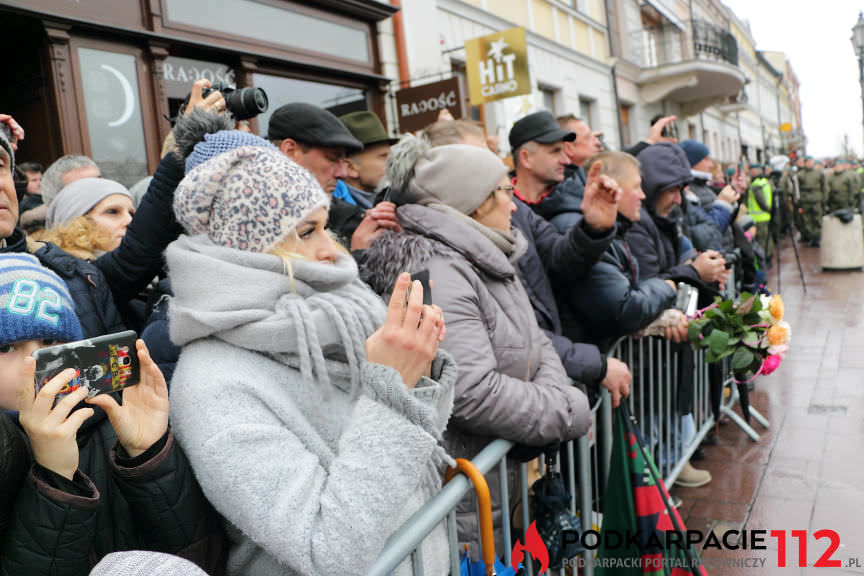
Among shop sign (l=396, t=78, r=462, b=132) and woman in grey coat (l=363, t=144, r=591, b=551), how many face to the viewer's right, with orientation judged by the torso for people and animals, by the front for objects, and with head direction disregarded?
1

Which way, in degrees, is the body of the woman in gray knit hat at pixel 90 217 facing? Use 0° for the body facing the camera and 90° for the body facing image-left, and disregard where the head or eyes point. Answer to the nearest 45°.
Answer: approximately 315°

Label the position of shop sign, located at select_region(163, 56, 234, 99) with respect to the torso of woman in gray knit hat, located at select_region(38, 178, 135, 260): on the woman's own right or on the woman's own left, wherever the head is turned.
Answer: on the woman's own left

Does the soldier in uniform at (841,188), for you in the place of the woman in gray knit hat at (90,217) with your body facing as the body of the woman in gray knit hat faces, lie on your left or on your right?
on your left

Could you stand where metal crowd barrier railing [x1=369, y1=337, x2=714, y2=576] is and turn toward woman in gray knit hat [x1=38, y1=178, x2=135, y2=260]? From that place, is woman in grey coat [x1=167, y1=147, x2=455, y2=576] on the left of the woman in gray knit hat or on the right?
left

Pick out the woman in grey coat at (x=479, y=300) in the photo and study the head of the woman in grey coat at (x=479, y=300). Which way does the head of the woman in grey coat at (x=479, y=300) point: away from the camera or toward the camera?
away from the camera

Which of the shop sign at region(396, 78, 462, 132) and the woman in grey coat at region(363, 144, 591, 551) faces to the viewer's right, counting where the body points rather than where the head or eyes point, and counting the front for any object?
the woman in grey coat

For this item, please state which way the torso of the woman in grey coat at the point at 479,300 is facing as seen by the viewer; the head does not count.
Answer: to the viewer's right

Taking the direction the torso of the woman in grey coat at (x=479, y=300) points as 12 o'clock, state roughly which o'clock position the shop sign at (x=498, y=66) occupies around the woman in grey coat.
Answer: The shop sign is roughly at 9 o'clock from the woman in grey coat.

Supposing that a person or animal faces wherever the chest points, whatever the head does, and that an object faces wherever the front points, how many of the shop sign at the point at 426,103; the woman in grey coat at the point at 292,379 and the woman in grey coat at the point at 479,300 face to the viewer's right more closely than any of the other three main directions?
2
